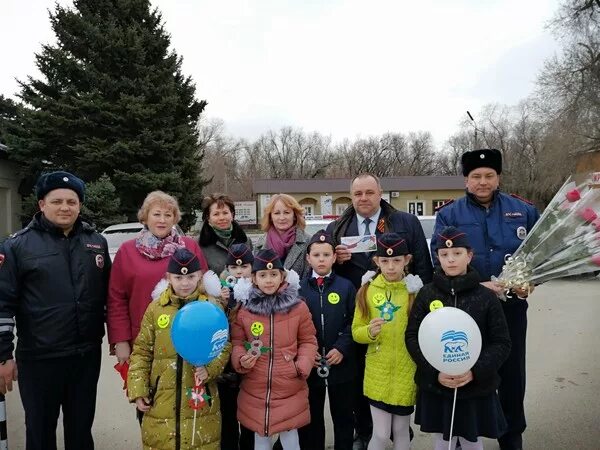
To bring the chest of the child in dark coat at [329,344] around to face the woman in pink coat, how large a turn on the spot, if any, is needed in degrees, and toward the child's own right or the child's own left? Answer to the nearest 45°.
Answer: approximately 90° to the child's own right

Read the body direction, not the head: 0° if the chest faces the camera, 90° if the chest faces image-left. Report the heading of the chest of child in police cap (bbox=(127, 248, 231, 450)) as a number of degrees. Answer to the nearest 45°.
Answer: approximately 0°

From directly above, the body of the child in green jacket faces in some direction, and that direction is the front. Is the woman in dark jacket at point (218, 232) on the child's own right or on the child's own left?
on the child's own right

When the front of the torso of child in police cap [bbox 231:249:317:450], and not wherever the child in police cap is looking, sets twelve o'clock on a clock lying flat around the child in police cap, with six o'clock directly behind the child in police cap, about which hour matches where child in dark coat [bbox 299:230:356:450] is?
The child in dark coat is roughly at 8 o'clock from the child in police cap.

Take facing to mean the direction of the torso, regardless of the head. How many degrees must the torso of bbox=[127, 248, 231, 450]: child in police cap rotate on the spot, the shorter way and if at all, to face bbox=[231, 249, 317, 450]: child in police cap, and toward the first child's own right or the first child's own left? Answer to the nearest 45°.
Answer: approximately 90° to the first child's own left

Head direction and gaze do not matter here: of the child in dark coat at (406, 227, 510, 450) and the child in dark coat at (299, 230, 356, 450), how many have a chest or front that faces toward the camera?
2

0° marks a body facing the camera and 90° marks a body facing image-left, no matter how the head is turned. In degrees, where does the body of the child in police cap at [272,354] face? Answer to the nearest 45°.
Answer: approximately 0°

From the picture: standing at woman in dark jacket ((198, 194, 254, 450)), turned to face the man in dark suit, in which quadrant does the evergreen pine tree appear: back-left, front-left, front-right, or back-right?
back-left

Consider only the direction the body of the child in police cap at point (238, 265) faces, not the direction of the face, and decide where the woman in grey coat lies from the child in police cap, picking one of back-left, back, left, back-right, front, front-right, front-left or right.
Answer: back-left
